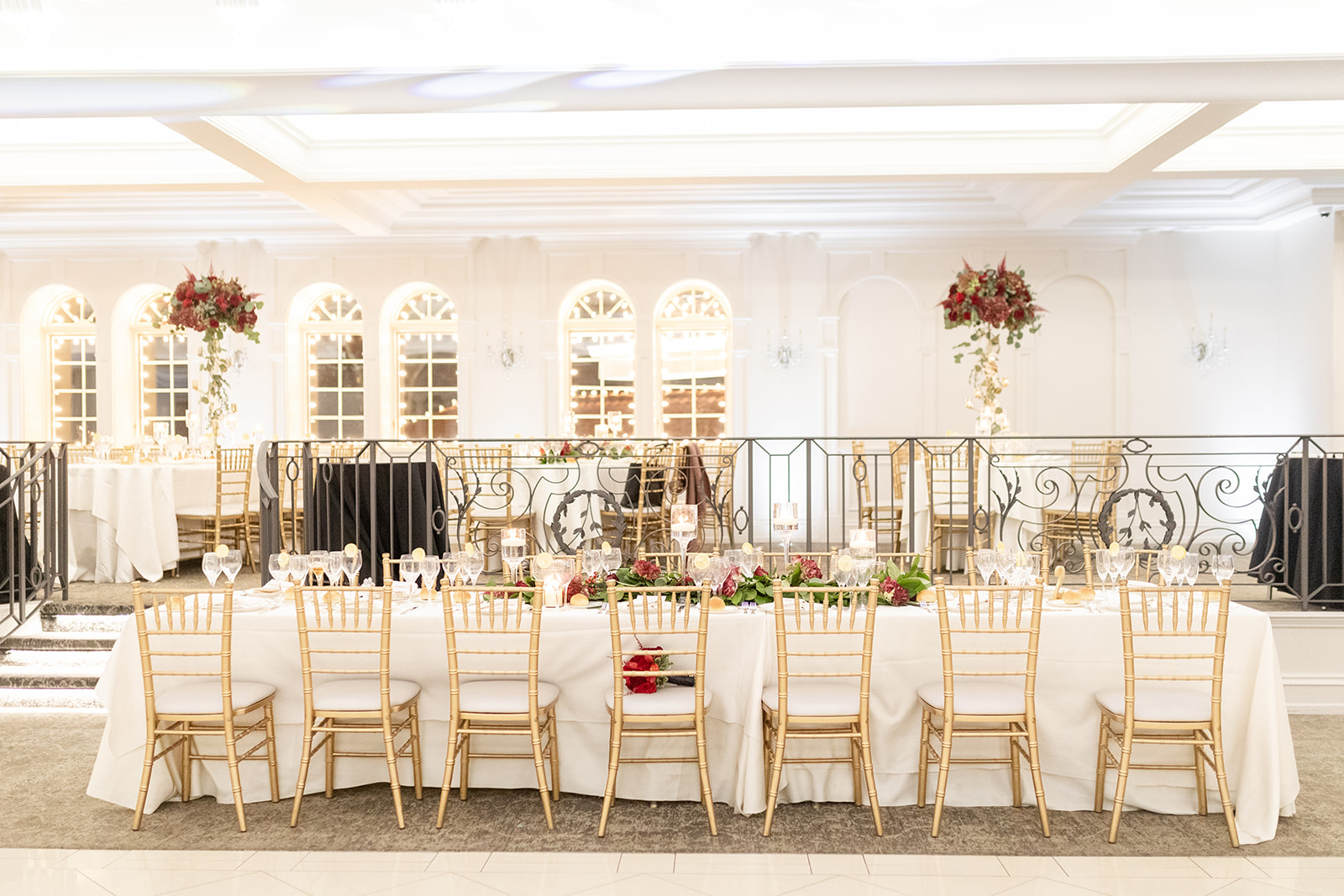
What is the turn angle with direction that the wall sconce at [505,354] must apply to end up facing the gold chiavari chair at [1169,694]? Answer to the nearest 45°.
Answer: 0° — it already faces it

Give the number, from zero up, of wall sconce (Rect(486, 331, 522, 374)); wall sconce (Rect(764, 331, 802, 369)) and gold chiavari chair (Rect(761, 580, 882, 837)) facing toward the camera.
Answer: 2

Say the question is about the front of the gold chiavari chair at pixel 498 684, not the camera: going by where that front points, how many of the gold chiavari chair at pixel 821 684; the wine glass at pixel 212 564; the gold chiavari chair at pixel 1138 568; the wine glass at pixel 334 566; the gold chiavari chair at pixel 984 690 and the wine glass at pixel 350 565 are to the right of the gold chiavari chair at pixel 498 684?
3

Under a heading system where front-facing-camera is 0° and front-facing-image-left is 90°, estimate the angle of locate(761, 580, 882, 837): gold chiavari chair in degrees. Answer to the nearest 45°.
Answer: approximately 180°

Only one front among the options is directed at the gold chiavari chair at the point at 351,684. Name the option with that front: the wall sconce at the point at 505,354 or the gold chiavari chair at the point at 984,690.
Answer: the wall sconce

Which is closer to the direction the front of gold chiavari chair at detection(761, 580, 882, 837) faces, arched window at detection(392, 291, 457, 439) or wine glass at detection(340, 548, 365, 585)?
the arched window

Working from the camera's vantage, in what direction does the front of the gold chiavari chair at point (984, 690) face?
facing away from the viewer

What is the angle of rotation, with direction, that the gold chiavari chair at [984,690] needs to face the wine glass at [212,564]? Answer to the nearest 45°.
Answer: approximately 90° to its left

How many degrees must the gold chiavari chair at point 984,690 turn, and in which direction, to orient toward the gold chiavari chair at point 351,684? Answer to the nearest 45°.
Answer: approximately 90° to its left

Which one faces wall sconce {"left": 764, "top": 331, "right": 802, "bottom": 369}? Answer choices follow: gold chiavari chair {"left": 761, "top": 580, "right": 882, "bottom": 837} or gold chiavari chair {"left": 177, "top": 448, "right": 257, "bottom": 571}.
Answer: gold chiavari chair {"left": 761, "top": 580, "right": 882, "bottom": 837}

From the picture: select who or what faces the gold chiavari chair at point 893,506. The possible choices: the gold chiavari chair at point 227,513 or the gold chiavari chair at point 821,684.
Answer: the gold chiavari chair at point 821,684

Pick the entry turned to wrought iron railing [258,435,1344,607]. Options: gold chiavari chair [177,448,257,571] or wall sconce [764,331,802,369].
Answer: the wall sconce

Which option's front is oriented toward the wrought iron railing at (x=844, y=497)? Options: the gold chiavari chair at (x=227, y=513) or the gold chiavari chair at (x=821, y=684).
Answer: the gold chiavari chair at (x=821, y=684)

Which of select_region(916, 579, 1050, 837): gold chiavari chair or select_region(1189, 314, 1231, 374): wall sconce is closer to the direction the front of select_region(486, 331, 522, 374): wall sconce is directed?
the gold chiavari chair

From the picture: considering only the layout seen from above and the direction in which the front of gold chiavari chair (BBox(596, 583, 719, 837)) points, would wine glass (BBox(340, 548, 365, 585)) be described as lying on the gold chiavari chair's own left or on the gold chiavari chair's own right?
on the gold chiavari chair's own left

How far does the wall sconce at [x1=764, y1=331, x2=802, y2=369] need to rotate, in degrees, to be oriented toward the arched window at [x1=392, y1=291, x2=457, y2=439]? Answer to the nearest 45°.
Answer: approximately 90° to its right
